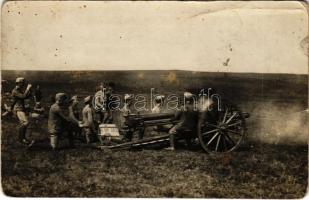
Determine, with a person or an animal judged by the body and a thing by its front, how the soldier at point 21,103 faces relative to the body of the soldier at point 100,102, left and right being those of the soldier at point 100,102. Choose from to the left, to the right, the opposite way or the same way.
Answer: the same way

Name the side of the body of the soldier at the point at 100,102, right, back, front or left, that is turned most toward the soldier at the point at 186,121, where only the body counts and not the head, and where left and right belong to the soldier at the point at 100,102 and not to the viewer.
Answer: front

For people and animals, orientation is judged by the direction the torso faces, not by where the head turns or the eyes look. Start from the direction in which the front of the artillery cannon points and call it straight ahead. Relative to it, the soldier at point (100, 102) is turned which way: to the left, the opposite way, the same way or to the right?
the same way

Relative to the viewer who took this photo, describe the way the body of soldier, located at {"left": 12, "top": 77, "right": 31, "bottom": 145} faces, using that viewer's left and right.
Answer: facing to the right of the viewer

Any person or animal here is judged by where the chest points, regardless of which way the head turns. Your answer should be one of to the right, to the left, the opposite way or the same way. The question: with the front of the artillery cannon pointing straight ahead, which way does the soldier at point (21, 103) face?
the same way

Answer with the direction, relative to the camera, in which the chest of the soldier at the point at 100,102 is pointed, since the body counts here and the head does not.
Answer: to the viewer's right

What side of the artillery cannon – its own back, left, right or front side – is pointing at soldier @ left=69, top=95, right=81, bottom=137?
back

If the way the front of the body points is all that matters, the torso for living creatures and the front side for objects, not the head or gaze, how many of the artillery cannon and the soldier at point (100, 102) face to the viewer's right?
2

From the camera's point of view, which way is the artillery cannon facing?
to the viewer's right

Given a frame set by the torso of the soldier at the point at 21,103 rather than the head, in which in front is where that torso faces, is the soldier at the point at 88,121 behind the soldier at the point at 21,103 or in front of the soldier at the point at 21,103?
in front

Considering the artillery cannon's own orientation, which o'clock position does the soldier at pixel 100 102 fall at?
The soldier is roughly at 6 o'clock from the artillery cannon.

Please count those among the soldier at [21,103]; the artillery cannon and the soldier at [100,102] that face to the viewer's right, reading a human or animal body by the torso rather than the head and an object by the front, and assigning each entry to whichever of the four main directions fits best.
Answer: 3
